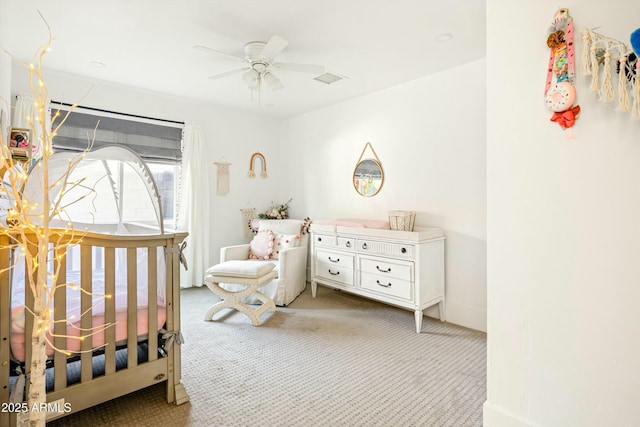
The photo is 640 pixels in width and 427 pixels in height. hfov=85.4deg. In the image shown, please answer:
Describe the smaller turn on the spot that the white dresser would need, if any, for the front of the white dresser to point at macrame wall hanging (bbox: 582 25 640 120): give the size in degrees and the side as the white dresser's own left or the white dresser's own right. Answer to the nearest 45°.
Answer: approximately 90° to the white dresser's own left

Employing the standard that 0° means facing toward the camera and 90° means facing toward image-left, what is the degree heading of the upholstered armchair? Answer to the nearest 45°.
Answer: approximately 45°

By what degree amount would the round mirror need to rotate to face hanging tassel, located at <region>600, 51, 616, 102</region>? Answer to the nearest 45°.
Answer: approximately 45° to its left

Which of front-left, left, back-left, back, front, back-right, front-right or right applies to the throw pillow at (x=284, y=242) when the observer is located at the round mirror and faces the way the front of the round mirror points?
front-right

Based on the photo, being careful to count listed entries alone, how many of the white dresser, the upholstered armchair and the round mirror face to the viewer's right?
0

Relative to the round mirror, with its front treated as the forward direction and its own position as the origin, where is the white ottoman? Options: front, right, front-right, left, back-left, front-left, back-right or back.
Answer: front

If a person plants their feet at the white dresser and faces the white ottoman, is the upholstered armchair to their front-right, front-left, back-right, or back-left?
front-right

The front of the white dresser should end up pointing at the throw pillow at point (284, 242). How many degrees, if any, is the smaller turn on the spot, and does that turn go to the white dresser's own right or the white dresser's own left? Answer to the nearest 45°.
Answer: approximately 90° to the white dresser's own right

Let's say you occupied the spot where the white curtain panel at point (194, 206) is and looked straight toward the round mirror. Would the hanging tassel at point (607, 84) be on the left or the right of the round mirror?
right

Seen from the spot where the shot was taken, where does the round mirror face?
facing the viewer and to the left of the viewer

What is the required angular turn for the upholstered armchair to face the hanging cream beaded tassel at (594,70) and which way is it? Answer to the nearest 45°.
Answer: approximately 45° to its left

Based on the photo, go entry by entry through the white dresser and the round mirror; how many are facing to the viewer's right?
0
